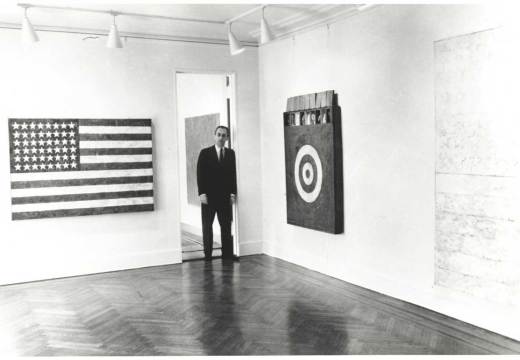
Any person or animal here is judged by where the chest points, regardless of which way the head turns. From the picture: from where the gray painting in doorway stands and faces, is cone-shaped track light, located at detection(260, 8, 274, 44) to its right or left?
on its left

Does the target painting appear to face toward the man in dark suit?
no

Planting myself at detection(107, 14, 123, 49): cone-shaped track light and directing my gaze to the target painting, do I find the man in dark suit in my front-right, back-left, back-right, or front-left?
front-left

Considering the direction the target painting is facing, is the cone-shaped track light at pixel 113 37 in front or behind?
in front

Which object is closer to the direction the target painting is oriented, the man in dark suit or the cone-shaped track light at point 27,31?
the cone-shaped track light

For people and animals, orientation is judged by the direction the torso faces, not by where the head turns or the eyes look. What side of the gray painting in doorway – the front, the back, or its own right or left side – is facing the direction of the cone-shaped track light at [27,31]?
front

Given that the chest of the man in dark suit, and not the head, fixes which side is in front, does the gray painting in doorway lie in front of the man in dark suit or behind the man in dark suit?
behind

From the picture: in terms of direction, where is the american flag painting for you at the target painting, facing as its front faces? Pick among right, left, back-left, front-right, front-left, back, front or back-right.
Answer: front-right

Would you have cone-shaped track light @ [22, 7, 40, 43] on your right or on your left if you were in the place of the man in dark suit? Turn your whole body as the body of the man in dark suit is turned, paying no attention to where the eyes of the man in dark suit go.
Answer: on your right

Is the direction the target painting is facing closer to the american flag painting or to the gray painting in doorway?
the american flag painting

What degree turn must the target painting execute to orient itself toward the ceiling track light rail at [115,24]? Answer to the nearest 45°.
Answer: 0° — it already faces it

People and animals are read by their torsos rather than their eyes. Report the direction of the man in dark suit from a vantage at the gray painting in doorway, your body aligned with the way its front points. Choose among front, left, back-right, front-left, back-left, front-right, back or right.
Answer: front-left

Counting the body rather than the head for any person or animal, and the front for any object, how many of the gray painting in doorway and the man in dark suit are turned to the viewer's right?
0

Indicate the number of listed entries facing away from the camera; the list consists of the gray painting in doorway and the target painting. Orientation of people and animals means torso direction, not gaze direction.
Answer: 0

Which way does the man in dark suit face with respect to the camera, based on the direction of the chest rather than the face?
toward the camera

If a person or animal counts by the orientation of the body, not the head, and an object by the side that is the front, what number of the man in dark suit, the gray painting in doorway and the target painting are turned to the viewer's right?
0
